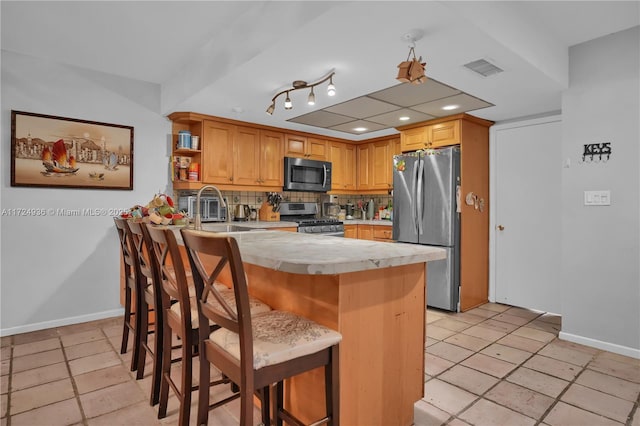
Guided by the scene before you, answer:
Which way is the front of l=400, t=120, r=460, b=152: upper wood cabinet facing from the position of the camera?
facing the viewer and to the left of the viewer

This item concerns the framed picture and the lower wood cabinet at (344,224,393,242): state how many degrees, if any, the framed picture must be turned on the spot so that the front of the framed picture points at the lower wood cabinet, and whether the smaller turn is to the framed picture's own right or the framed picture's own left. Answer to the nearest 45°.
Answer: approximately 45° to the framed picture's own left

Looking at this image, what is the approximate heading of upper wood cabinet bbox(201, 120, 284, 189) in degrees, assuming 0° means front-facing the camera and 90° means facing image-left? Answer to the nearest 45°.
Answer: approximately 315°

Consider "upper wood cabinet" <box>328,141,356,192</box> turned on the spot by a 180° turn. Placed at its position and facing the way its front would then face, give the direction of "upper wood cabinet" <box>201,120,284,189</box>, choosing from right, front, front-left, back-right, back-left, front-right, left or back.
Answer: left

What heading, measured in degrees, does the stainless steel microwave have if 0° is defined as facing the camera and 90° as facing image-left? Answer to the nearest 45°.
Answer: approximately 315°

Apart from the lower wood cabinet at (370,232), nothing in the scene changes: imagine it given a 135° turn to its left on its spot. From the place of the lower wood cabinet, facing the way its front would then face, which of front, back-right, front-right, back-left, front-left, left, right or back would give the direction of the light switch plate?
front-right

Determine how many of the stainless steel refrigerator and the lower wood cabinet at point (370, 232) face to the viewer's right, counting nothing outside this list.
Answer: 0

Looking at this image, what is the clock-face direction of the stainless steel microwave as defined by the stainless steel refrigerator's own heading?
The stainless steel microwave is roughly at 2 o'clock from the stainless steel refrigerator.

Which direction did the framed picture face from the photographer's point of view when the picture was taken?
facing the viewer and to the right of the viewer

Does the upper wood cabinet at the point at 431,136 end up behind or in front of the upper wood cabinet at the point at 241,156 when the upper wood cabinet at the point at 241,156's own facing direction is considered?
in front

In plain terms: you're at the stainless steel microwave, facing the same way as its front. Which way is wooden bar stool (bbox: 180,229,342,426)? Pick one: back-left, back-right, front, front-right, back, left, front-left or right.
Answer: front-right

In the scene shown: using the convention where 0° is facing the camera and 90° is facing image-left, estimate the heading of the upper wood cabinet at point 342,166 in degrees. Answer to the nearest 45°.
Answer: approximately 315°

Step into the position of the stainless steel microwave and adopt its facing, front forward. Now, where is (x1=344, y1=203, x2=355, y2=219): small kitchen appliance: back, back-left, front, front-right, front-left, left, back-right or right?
left

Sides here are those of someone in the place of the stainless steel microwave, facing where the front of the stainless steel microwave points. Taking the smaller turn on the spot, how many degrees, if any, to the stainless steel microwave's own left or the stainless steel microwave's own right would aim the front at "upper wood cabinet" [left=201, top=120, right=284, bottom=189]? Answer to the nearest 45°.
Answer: approximately 90° to the stainless steel microwave's own right

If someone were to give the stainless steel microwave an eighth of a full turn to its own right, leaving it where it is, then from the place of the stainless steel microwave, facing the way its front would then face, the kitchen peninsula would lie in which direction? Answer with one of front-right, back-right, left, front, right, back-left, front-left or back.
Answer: front
